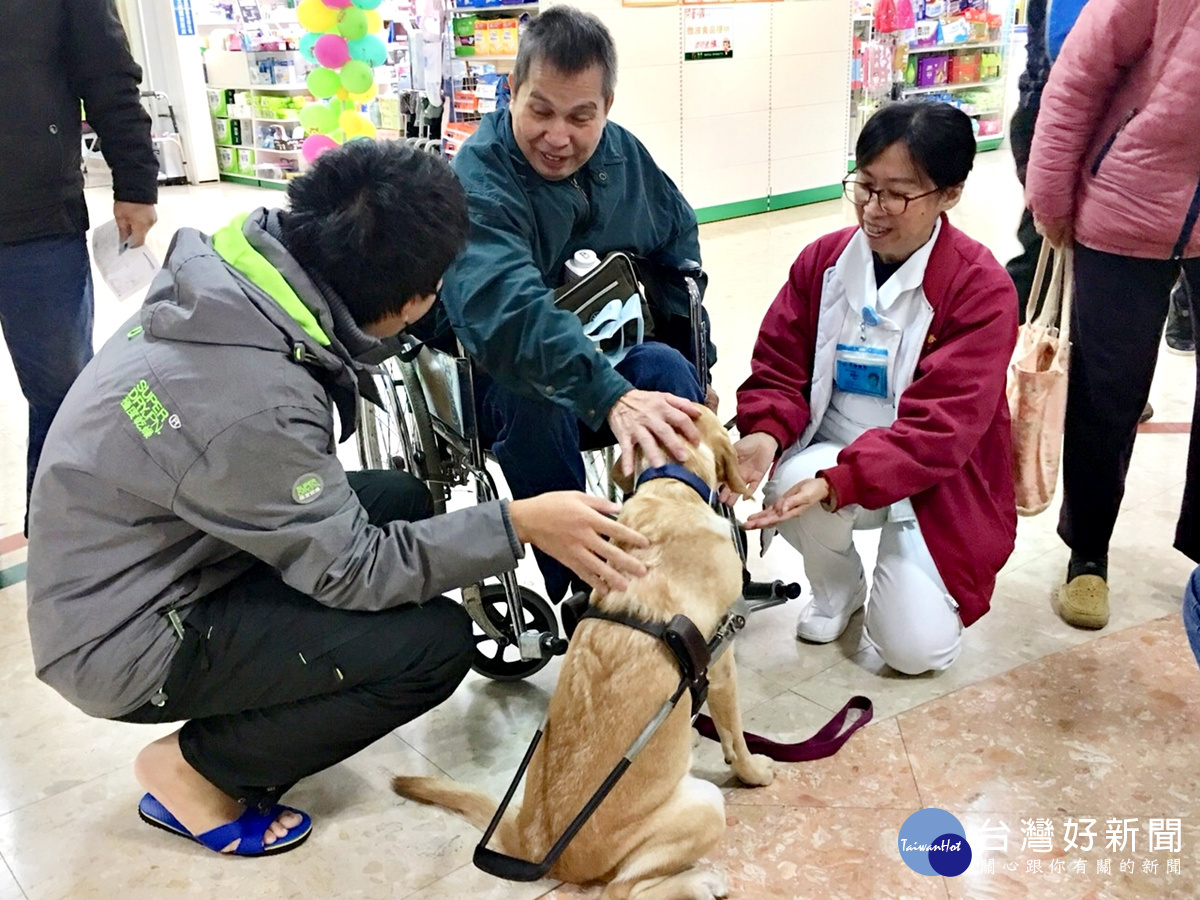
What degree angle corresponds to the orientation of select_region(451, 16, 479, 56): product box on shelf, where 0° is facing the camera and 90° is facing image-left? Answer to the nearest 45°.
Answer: approximately 0°

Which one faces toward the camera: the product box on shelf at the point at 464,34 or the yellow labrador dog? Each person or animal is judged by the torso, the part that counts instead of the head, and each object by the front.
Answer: the product box on shelf

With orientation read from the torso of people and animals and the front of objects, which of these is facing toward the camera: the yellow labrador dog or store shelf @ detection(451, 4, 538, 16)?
the store shelf

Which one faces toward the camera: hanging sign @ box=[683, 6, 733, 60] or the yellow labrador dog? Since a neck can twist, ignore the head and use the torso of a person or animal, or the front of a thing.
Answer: the hanging sign

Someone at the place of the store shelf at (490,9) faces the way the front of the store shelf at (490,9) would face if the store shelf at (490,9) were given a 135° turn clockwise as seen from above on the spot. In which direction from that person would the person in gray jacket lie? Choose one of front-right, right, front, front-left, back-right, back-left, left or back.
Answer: back-left

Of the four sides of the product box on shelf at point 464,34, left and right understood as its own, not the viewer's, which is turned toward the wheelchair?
front

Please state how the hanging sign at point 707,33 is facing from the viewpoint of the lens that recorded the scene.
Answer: facing the viewer

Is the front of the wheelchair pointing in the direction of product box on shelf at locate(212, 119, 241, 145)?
no

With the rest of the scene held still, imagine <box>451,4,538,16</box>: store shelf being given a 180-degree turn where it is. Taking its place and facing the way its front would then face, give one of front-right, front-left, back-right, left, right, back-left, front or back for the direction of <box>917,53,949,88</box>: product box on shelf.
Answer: front-right

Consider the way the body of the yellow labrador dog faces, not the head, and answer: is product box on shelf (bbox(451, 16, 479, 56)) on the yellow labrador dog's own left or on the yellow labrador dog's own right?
on the yellow labrador dog's own left

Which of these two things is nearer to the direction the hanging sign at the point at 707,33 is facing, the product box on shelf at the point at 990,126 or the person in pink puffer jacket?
the person in pink puffer jacket

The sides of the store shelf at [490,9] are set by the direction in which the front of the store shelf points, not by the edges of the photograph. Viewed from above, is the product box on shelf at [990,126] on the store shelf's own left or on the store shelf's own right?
on the store shelf's own left

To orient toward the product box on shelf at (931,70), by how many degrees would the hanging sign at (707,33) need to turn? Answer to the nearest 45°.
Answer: approximately 135° to its left

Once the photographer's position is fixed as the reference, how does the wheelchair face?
facing the viewer and to the right of the viewer

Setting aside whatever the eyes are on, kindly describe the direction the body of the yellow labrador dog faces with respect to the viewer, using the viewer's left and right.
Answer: facing away from the viewer and to the right of the viewer

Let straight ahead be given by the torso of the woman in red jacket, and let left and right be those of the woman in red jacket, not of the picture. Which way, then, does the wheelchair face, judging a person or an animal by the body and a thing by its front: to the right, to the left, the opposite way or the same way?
to the left

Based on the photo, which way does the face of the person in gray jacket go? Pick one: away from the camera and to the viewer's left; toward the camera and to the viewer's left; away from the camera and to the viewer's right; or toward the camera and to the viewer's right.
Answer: away from the camera and to the viewer's right

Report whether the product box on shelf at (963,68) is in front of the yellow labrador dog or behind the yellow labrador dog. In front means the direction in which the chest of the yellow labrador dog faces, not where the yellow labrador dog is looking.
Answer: in front
